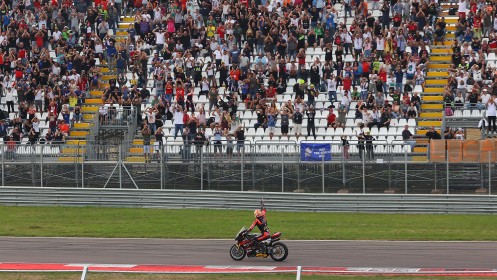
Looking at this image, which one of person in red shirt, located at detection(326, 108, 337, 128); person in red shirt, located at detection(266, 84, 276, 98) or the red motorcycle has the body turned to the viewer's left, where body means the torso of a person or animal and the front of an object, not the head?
the red motorcycle

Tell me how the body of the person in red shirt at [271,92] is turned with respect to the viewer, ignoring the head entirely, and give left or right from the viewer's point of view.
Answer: facing the viewer

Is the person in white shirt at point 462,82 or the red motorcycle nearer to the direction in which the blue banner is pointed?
the red motorcycle

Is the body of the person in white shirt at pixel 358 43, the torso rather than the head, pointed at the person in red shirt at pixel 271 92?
no

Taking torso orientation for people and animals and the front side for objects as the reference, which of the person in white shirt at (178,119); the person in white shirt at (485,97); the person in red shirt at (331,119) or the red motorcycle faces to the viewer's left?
the red motorcycle

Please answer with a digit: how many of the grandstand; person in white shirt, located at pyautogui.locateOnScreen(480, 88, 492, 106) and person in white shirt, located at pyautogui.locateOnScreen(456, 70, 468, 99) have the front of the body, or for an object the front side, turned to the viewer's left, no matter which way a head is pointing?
0

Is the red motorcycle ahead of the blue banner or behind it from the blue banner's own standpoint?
ahead

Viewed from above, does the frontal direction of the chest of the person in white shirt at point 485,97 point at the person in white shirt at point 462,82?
no

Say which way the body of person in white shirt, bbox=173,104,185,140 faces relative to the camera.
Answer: toward the camera

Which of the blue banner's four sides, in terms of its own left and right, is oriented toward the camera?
front

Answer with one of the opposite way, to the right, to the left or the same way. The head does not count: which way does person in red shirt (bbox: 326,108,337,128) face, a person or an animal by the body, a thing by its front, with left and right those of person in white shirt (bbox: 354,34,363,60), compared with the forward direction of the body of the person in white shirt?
the same way

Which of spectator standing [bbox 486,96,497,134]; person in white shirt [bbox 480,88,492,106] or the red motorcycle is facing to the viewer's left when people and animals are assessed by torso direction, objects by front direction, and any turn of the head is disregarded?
the red motorcycle

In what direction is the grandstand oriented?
toward the camera

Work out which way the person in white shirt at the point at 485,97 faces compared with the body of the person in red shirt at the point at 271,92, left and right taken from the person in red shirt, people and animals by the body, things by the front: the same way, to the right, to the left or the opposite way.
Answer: the same way

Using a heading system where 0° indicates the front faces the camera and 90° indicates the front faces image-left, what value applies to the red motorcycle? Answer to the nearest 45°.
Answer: approximately 90°

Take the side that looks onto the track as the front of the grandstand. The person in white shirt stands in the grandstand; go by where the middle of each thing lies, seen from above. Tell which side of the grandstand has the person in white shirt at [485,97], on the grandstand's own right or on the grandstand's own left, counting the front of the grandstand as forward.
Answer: on the grandstand's own left

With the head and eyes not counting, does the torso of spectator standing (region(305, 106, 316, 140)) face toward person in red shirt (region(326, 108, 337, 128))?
no

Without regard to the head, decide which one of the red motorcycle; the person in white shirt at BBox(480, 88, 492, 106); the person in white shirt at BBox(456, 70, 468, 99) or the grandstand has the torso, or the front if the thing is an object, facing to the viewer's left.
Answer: the red motorcycle

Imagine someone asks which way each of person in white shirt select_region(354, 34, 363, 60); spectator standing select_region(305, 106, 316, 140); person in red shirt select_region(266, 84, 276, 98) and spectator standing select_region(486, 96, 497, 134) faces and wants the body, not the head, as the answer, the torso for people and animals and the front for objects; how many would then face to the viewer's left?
0
